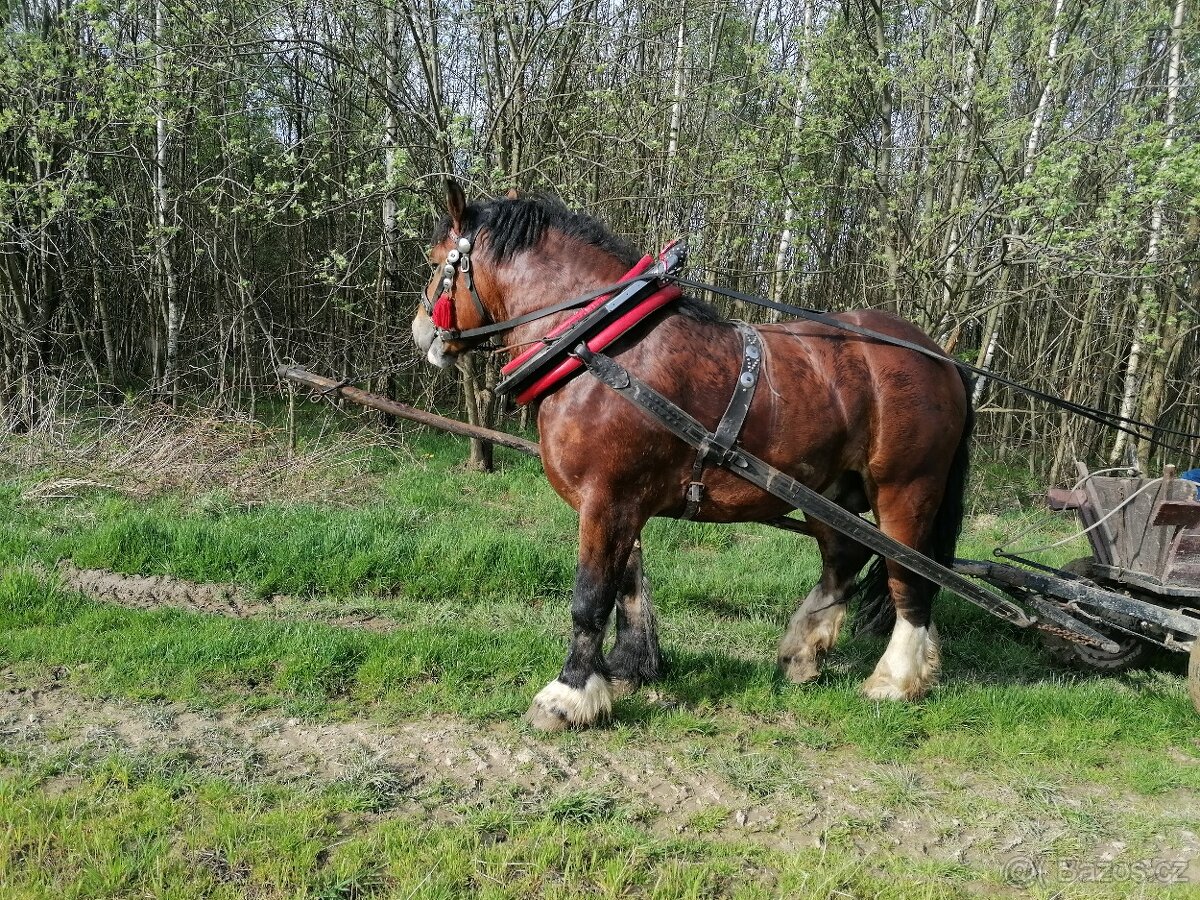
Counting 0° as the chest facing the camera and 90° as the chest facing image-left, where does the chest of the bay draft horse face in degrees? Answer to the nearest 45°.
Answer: approximately 90°

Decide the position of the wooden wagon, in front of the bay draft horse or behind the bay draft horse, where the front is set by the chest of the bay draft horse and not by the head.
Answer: behind
